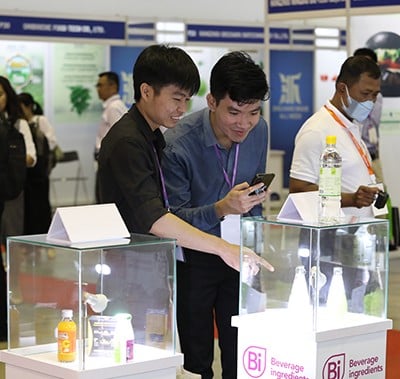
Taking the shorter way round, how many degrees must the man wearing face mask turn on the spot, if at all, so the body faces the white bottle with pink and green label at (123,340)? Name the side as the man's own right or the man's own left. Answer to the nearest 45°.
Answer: approximately 45° to the man's own right

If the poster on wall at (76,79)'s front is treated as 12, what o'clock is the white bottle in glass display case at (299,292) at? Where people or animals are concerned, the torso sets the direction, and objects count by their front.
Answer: The white bottle in glass display case is roughly at 12 o'clock from the poster on wall.

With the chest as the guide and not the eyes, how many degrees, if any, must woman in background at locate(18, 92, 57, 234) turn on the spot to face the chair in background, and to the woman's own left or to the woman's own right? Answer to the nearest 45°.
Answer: approximately 90° to the woman's own right

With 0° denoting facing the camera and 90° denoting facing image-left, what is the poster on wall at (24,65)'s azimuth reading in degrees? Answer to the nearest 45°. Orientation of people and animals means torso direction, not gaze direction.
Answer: approximately 0°

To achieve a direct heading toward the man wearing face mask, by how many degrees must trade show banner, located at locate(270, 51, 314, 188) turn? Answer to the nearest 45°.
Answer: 0° — it already faces them

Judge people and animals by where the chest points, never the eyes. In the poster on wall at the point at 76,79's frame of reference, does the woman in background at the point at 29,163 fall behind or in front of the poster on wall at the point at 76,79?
in front

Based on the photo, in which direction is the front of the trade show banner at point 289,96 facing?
toward the camera

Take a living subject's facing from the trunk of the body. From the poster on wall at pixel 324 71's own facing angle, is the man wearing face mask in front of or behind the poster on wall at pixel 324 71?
in front

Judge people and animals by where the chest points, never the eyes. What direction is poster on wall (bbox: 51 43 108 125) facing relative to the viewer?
toward the camera
